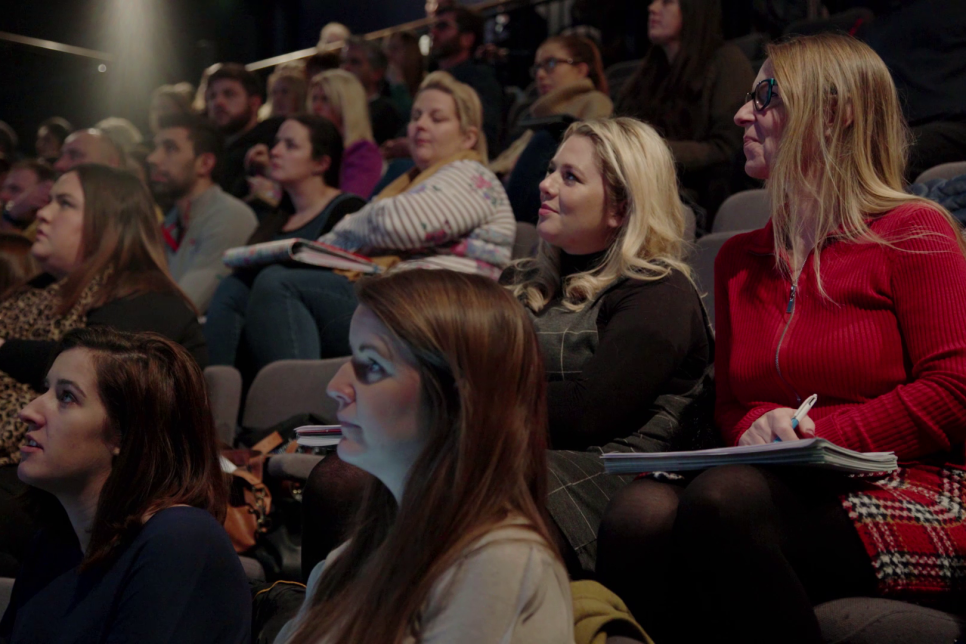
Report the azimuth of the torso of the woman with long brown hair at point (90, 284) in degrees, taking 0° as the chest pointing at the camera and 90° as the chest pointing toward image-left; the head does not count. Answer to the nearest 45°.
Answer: approximately 90°

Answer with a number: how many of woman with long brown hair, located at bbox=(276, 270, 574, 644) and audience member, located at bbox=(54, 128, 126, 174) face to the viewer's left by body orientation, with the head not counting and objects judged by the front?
2

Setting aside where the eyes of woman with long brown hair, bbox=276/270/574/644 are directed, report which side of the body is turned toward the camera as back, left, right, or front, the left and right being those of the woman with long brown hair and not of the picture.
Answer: left

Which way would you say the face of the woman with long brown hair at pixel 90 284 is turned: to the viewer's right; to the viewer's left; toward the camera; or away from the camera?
to the viewer's left

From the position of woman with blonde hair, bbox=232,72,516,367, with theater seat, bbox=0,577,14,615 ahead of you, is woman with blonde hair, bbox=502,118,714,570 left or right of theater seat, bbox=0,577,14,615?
left

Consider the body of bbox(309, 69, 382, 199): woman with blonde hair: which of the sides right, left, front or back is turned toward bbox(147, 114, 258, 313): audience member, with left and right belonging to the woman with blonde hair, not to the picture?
front

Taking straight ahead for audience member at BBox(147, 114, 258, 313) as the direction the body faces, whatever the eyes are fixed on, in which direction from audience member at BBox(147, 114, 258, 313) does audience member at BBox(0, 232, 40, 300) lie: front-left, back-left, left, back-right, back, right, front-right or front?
front

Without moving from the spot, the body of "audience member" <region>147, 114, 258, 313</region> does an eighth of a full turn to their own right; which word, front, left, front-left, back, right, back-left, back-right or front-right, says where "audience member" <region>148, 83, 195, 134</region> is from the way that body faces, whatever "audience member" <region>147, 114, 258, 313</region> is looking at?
right

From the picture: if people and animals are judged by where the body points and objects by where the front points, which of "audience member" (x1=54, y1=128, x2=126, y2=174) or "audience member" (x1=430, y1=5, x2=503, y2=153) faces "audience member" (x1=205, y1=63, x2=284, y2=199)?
"audience member" (x1=430, y1=5, x2=503, y2=153)

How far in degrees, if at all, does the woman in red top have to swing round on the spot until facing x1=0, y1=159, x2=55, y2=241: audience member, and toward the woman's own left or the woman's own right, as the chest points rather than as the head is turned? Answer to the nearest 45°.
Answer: approximately 90° to the woman's own right

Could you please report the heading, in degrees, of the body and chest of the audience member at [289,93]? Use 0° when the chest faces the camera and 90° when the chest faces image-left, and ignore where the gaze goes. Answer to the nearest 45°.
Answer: approximately 45°

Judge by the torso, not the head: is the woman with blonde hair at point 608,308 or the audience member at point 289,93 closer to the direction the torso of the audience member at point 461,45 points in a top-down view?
the audience member
